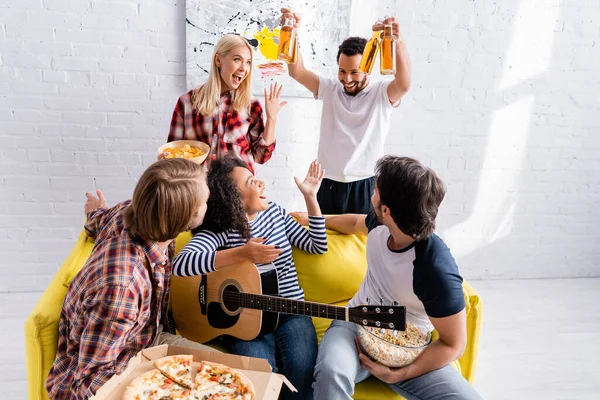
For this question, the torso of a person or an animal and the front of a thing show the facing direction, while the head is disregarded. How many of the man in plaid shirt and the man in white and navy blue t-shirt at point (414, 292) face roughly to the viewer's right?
1

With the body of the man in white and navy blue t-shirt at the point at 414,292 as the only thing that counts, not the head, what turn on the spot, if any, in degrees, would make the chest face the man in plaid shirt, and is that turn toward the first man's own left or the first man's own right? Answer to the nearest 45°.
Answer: approximately 45° to the first man's own right

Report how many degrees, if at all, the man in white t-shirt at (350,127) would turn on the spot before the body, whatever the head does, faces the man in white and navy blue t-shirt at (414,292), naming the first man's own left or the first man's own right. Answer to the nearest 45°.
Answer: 0° — they already face them

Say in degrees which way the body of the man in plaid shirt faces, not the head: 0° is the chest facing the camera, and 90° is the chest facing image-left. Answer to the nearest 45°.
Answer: approximately 270°

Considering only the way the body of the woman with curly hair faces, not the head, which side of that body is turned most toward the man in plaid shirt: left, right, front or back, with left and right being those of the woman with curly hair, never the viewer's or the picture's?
right

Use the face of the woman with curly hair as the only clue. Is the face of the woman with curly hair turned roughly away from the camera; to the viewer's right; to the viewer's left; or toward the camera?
to the viewer's right

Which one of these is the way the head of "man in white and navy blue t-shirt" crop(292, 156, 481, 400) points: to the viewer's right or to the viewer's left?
to the viewer's left

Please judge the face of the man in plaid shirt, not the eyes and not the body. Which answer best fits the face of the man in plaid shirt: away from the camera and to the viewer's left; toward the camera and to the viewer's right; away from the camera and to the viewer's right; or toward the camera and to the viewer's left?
away from the camera and to the viewer's right
